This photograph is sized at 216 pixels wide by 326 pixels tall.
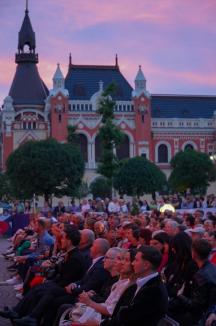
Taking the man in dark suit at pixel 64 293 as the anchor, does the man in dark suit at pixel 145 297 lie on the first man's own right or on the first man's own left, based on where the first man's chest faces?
on the first man's own left

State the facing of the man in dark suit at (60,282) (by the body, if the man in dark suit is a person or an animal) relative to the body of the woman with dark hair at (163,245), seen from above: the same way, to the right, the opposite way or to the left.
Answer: the same way

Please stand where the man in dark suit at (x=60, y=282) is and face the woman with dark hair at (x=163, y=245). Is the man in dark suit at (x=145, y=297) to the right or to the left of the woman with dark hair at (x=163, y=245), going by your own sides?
right

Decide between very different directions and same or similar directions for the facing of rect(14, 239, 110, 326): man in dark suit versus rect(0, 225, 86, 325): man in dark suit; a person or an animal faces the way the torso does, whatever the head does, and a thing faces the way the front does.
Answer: same or similar directions
